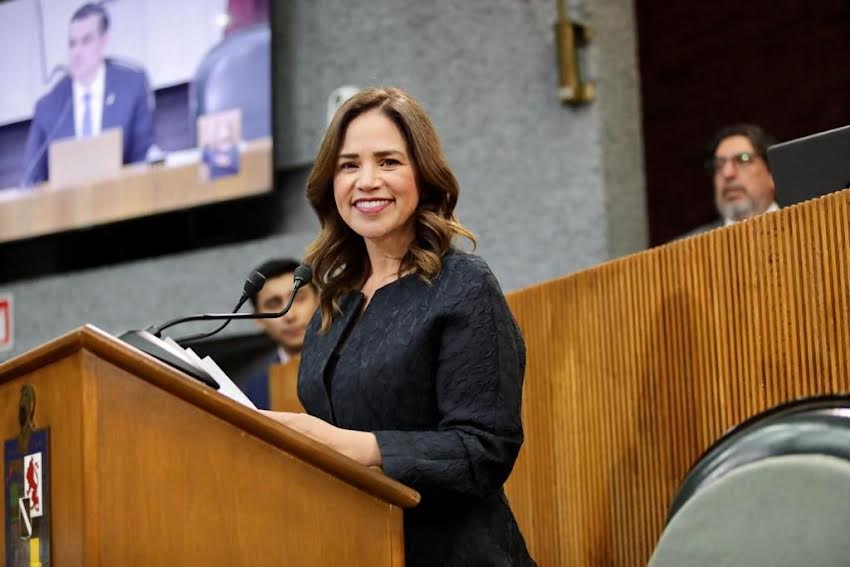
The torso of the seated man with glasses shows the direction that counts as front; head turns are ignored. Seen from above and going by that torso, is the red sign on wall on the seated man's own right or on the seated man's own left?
on the seated man's own right

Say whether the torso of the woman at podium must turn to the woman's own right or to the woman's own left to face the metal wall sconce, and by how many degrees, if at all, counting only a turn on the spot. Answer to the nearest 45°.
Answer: approximately 135° to the woman's own right

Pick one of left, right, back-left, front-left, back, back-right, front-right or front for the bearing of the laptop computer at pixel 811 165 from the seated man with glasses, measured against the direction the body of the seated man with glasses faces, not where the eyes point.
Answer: front-left

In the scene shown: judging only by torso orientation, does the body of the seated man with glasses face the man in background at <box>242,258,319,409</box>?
no

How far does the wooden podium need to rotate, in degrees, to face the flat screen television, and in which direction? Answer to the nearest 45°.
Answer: approximately 135° to its right

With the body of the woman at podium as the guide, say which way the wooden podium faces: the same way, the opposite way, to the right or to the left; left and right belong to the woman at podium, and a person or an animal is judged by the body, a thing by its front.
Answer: the same way

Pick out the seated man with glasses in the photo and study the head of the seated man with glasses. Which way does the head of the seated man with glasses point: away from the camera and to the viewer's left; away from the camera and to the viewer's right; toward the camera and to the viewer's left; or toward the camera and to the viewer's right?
toward the camera and to the viewer's left

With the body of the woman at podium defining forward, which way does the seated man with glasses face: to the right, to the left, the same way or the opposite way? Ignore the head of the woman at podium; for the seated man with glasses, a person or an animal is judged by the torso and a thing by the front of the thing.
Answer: the same way

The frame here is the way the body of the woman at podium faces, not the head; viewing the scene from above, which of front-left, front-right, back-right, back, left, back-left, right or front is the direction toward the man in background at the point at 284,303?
back-right

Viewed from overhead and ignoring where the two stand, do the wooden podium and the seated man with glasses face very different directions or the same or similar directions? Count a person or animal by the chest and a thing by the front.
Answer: same or similar directions

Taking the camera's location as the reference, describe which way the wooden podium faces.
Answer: facing the viewer and to the left of the viewer

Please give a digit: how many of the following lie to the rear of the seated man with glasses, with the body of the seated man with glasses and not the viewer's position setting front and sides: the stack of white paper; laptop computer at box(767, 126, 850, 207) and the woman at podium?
0

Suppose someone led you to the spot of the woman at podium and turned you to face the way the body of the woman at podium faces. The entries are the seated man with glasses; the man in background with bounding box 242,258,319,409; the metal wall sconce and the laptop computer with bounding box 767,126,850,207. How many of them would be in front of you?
0
